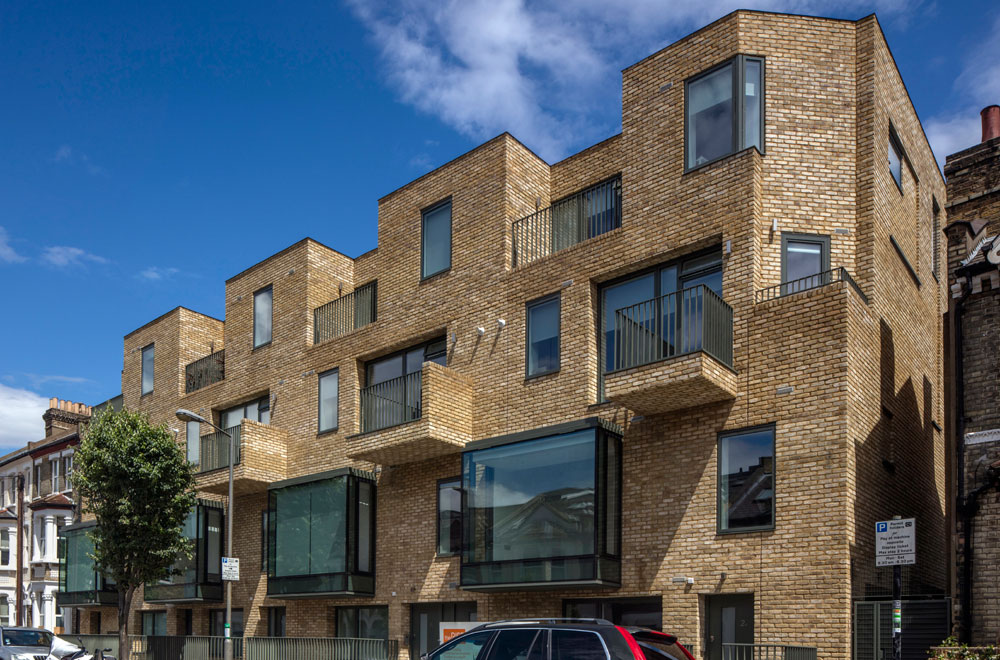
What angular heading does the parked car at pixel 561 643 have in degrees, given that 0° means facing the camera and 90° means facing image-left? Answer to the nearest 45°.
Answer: approximately 135°

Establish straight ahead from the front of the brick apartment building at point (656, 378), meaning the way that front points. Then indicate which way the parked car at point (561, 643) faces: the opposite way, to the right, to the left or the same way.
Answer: to the right

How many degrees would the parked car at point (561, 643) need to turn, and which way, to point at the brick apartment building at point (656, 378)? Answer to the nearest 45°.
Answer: approximately 45° to its right

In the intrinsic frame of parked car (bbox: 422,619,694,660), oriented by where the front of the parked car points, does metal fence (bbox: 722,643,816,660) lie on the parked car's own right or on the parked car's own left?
on the parked car's own right

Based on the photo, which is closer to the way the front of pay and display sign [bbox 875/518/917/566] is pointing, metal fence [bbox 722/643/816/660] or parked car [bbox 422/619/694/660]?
the parked car

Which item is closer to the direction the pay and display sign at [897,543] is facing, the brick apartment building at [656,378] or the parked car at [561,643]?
the parked car

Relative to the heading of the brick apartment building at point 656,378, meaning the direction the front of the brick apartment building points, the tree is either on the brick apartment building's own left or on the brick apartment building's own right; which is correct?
on the brick apartment building's own right

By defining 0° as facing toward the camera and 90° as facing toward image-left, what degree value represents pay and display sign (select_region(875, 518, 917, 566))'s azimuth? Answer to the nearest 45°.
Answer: approximately 0°

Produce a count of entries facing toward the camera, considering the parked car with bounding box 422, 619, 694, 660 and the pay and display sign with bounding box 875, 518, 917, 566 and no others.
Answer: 1

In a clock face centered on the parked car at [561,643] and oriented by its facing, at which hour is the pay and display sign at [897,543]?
The pay and display sign is roughly at 4 o'clock from the parked car.

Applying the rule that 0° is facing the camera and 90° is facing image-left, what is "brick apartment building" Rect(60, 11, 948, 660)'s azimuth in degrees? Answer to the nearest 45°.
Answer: approximately 45°
